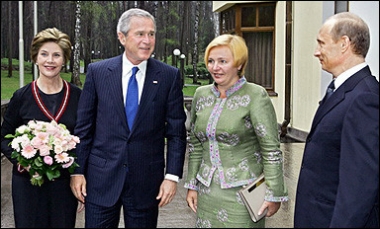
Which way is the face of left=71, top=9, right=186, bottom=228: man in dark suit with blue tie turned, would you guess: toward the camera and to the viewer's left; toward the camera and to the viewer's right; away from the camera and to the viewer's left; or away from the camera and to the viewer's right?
toward the camera and to the viewer's right

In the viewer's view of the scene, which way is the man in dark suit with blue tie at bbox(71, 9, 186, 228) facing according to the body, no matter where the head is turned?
toward the camera

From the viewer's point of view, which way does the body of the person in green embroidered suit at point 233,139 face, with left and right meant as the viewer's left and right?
facing the viewer and to the left of the viewer

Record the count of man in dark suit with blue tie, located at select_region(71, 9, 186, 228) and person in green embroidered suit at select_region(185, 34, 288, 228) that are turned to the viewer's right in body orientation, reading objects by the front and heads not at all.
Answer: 0
